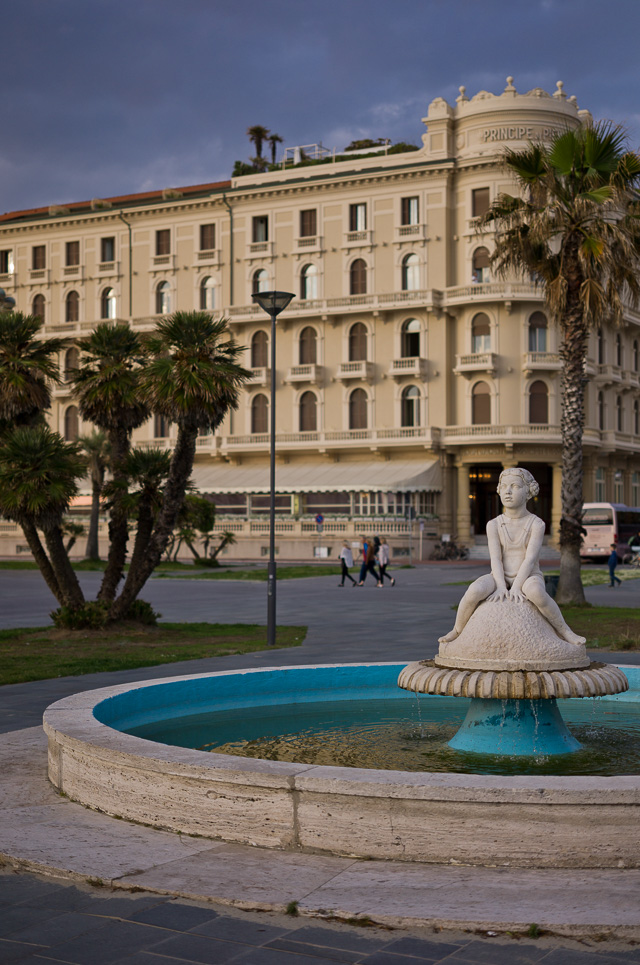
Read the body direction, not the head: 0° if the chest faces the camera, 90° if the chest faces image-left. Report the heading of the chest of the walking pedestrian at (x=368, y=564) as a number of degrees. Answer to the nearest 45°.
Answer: approximately 90°

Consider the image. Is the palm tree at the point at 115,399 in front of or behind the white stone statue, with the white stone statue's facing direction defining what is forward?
behind

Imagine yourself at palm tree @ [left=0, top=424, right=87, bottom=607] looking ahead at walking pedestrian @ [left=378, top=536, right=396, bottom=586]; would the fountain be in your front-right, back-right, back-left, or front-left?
back-right

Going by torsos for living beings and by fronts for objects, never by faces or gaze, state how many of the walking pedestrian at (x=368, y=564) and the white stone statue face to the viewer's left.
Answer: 1

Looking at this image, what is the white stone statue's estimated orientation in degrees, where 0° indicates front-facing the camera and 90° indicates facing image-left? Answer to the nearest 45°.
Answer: approximately 0°

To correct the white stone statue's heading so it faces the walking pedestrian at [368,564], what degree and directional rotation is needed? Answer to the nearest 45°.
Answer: approximately 180°

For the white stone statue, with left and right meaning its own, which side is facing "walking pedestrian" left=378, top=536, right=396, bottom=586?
back

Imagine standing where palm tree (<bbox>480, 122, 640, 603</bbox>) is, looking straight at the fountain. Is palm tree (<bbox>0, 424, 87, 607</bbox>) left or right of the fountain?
right

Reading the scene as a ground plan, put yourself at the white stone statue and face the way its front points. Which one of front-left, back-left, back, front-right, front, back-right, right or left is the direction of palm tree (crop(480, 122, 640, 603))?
back

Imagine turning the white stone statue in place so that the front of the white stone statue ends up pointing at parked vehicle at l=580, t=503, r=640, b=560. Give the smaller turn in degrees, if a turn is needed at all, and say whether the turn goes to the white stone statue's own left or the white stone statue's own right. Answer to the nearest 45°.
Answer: approximately 180°

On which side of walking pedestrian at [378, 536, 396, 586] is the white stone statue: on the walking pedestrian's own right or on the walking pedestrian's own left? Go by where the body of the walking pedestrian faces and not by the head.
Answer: on the walking pedestrian's own left
